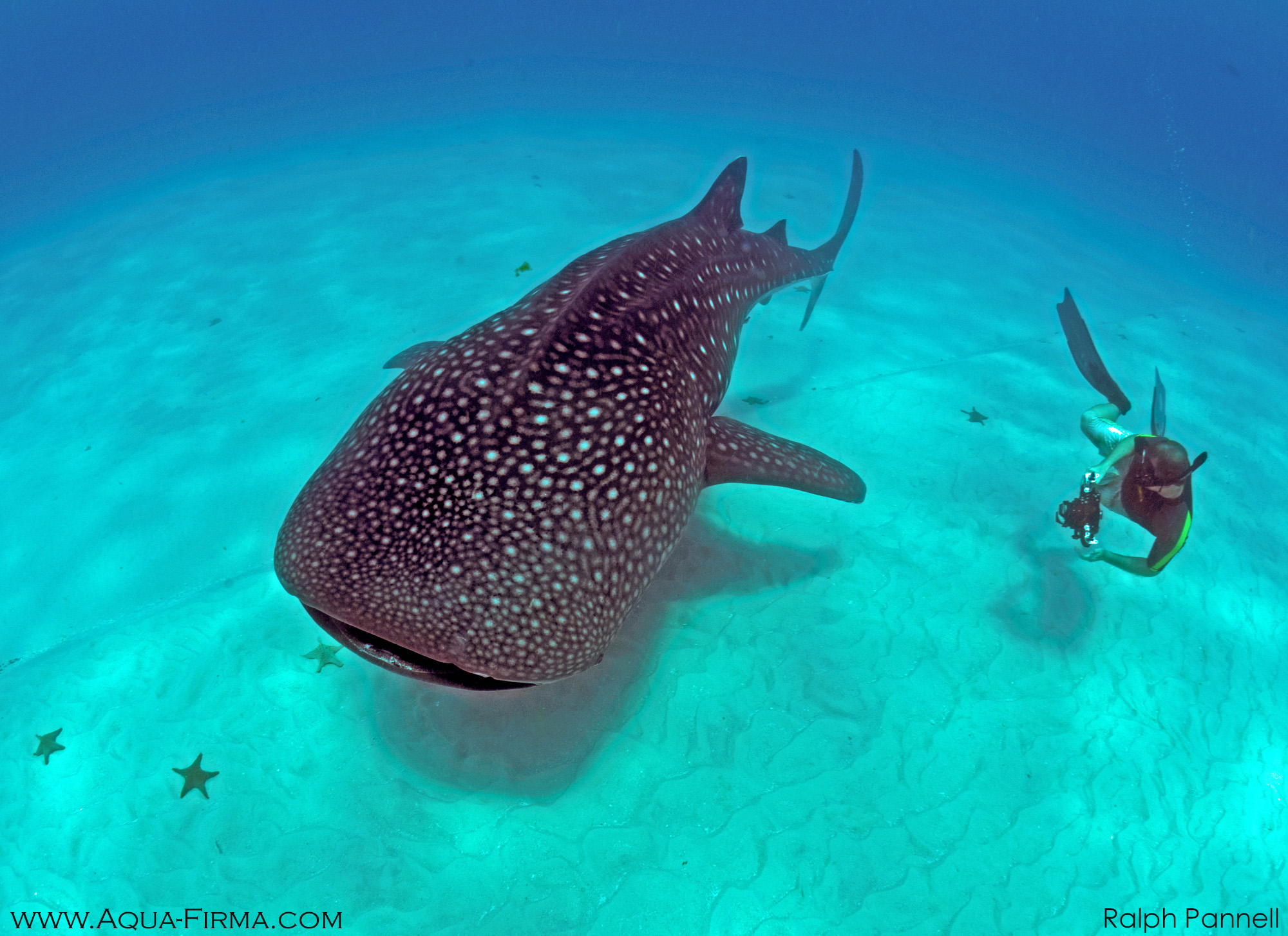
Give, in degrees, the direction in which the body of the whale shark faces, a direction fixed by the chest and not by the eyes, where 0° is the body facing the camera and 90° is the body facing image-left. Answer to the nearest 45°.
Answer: approximately 45°

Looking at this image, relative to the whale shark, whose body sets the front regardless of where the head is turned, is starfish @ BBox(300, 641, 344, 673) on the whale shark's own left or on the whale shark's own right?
on the whale shark's own right

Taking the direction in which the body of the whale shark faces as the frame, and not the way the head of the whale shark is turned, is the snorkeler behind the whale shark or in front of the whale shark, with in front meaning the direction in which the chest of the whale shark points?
behind

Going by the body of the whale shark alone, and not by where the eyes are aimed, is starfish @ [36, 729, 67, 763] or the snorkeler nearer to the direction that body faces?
the starfish
